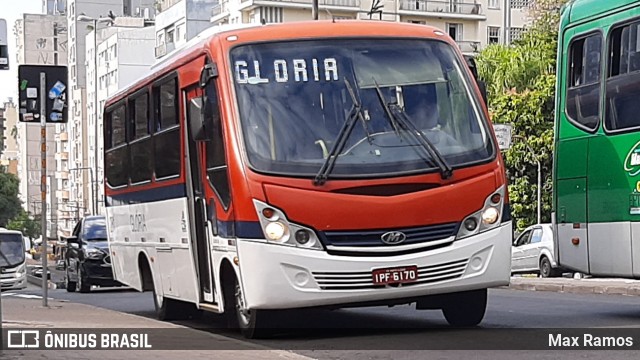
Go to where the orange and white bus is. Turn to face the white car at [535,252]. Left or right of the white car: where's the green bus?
right

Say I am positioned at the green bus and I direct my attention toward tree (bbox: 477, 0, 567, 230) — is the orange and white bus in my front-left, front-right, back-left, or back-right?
back-left

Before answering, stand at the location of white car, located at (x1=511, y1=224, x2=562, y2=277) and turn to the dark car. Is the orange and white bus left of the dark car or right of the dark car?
left

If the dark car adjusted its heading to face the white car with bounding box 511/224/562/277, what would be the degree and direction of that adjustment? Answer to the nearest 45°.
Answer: approximately 45° to its left

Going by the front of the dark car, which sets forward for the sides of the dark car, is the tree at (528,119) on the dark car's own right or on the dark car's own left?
on the dark car's own left

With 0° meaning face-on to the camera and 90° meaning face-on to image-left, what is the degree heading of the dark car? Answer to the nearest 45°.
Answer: approximately 315°
